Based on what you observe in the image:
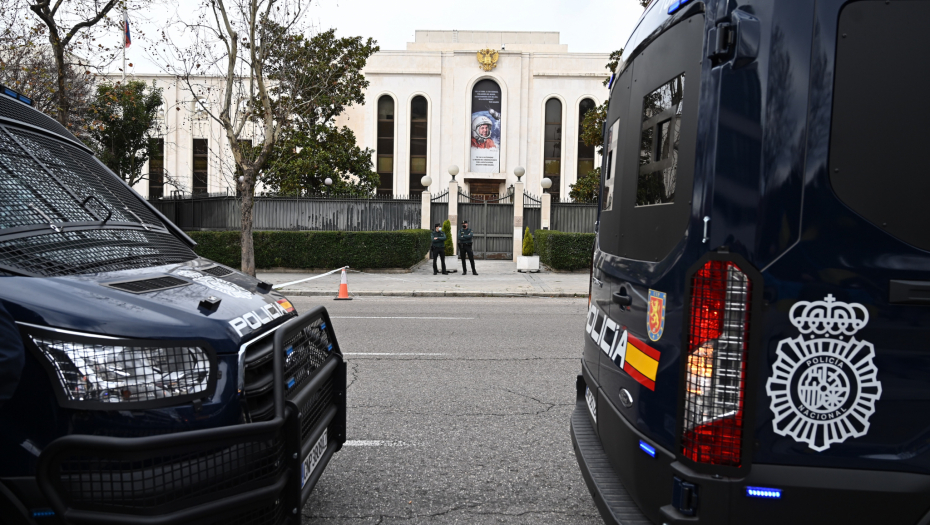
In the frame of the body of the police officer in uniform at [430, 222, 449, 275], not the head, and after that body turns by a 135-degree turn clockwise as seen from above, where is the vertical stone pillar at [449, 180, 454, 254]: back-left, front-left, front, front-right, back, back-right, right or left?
front-right

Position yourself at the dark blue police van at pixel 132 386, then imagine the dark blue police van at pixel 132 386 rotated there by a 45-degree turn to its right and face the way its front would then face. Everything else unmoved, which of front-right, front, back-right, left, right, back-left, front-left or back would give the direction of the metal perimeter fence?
back

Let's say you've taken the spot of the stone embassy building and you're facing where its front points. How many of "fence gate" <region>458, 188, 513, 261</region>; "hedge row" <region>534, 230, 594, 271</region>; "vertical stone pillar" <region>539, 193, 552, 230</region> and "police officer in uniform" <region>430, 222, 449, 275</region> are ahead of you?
4

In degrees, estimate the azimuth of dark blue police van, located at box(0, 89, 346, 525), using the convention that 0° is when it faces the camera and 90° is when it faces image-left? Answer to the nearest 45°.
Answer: approximately 315°

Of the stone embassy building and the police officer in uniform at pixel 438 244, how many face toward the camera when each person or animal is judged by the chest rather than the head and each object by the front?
2

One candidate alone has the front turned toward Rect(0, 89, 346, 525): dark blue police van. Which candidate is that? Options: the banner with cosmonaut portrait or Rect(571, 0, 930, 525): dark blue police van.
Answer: the banner with cosmonaut portrait

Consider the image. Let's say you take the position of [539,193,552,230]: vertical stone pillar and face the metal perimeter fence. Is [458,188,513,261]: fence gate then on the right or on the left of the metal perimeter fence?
right

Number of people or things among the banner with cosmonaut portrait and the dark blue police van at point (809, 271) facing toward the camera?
1

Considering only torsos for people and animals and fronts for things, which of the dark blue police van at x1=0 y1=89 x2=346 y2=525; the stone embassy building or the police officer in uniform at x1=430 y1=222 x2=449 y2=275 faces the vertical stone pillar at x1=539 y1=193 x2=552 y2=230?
the stone embassy building

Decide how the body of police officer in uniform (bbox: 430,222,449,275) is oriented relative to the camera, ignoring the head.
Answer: toward the camera

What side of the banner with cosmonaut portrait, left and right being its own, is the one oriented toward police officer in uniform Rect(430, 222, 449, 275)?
front

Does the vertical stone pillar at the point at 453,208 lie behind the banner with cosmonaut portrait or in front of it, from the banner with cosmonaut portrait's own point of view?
in front

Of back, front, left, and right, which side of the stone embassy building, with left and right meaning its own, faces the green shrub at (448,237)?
front

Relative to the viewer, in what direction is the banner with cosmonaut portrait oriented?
toward the camera

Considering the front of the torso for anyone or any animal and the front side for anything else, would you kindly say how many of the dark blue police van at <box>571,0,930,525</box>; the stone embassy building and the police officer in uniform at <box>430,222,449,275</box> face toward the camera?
2

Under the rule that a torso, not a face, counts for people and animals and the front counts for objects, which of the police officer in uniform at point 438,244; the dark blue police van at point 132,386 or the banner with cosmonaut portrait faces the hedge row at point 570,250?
the banner with cosmonaut portrait

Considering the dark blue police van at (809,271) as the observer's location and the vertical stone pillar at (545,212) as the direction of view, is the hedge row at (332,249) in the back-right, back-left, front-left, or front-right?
front-left

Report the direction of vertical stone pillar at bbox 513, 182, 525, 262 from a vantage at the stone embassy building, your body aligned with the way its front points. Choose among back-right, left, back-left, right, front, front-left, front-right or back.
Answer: front

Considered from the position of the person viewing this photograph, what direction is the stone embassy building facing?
facing the viewer

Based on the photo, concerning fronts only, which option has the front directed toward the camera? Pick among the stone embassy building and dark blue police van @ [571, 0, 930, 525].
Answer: the stone embassy building
